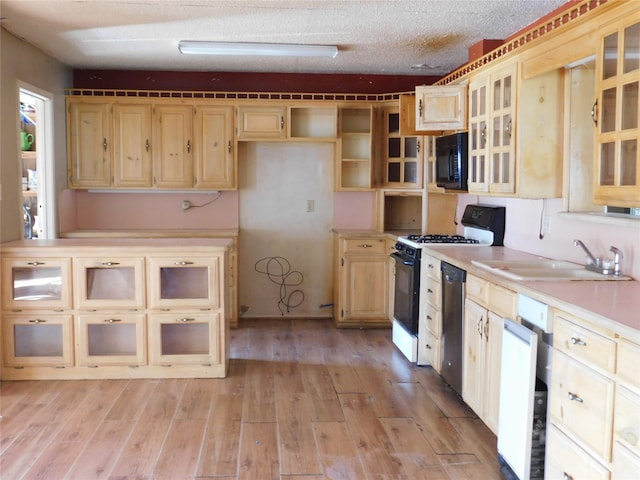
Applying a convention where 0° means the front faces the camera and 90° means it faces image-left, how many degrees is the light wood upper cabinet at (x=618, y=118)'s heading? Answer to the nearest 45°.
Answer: approximately 45°

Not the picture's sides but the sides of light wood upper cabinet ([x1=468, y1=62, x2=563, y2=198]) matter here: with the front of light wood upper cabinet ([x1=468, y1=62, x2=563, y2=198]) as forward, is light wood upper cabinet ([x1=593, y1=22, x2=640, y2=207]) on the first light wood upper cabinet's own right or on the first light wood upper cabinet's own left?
on the first light wood upper cabinet's own left

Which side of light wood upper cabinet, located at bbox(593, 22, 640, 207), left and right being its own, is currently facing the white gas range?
right

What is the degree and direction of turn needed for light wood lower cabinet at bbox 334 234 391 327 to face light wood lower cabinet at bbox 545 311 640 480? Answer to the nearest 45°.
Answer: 0° — it already faces it

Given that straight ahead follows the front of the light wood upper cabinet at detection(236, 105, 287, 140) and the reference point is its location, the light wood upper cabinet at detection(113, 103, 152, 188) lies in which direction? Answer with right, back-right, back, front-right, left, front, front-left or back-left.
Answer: right

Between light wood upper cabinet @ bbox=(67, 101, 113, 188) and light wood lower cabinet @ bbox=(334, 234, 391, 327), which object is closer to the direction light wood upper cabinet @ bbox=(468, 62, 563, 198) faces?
the light wood upper cabinet

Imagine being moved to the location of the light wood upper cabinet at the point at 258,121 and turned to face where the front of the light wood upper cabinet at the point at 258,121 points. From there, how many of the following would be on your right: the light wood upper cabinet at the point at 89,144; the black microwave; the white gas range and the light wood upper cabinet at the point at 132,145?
2

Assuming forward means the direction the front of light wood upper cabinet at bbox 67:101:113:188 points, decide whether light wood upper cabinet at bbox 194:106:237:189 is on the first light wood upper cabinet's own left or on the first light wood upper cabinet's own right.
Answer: on the first light wood upper cabinet's own left

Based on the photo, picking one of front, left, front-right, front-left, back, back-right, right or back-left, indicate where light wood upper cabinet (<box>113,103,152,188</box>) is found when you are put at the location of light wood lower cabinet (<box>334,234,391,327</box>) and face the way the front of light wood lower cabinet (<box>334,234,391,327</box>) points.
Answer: right

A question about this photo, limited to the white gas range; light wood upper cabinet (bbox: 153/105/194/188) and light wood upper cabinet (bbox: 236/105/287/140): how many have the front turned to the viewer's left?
1

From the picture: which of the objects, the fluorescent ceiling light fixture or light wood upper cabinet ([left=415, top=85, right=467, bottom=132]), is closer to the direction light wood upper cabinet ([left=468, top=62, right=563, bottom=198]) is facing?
the fluorescent ceiling light fixture

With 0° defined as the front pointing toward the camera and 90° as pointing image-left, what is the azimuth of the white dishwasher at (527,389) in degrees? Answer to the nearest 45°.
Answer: approximately 45°

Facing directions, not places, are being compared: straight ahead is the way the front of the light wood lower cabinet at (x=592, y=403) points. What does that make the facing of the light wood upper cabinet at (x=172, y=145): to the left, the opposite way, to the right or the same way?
to the left
